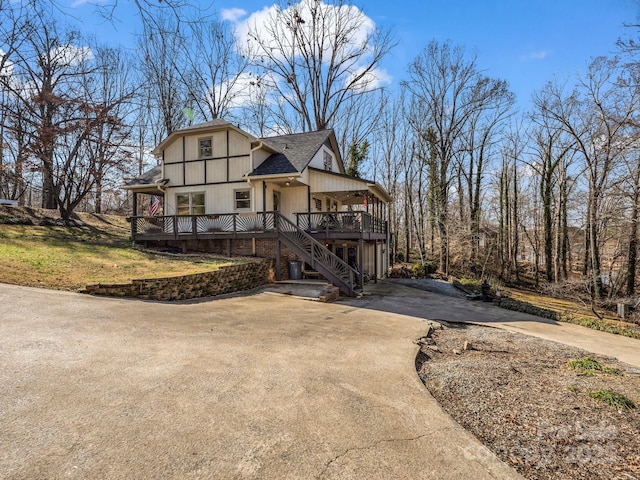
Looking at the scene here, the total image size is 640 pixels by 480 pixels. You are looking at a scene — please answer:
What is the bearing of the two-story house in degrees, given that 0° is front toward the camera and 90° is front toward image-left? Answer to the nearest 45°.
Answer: approximately 0°

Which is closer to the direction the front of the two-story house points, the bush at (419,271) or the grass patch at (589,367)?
the grass patch

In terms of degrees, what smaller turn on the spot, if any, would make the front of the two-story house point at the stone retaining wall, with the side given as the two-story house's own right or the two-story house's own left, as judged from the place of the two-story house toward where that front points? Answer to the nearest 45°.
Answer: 0° — it already faces it

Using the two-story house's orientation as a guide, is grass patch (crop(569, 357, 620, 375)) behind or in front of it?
in front

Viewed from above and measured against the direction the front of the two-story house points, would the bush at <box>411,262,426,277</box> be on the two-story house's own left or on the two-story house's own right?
on the two-story house's own left

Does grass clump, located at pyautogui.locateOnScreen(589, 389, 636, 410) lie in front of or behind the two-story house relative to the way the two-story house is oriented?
in front

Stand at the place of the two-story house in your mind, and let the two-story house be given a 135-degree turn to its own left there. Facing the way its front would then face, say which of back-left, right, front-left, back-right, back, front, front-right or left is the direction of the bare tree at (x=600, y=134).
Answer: front-right
